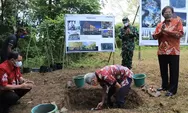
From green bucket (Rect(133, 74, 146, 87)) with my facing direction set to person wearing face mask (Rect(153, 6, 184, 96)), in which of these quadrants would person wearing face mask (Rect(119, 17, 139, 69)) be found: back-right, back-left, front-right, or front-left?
back-left

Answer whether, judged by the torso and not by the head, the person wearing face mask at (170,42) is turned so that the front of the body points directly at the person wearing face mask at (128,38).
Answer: no

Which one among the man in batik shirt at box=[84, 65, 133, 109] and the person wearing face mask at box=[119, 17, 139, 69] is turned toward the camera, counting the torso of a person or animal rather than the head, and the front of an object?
the person wearing face mask

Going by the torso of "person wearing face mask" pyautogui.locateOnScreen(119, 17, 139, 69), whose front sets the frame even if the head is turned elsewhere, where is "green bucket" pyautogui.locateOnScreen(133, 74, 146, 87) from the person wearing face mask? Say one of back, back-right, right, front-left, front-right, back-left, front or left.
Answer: front

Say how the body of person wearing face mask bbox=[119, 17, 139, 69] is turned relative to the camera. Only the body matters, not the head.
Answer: toward the camera

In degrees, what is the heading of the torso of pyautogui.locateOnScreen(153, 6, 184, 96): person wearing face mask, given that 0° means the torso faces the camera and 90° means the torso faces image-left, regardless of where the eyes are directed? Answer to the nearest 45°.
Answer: approximately 45°

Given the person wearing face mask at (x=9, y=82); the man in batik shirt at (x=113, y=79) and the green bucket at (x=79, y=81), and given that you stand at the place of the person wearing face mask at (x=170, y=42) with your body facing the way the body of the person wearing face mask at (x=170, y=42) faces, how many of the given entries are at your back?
0

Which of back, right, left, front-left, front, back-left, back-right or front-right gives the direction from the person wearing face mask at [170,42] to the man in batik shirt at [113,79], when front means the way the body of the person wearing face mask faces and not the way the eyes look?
front

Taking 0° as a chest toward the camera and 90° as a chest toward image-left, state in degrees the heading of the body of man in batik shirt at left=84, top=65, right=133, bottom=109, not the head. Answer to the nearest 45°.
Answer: approximately 90°

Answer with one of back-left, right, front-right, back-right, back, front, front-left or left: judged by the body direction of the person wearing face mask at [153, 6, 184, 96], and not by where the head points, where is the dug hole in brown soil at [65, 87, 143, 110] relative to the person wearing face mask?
front-right

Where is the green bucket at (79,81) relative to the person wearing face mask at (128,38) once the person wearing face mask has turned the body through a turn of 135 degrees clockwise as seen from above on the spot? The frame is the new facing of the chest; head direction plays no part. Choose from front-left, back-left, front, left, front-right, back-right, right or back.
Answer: left

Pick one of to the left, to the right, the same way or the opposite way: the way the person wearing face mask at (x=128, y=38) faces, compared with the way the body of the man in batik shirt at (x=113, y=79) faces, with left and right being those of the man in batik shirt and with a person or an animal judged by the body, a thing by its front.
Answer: to the left

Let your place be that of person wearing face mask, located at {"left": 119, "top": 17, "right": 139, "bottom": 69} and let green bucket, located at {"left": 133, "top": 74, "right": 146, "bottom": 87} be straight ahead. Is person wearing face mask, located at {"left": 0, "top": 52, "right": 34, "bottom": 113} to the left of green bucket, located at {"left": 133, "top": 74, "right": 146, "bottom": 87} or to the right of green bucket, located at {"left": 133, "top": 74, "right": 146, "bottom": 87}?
right

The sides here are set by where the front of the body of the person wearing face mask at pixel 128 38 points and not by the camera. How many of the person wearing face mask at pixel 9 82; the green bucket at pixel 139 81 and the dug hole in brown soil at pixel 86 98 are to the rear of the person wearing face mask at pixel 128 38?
0

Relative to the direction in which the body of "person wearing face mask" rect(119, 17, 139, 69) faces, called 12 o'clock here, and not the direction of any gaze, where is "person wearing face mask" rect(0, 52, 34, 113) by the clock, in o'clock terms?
"person wearing face mask" rect(0, 52, 34, 113) is roughly at 1 o'clock from "person wearing face mask" rect(119, 17, 139, 69).

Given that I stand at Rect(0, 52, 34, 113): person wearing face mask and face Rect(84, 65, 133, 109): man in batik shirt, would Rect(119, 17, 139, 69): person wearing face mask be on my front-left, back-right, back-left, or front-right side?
front-left

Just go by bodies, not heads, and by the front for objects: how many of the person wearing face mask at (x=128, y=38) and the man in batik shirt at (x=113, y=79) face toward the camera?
1
